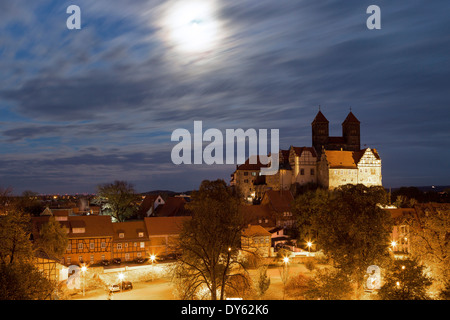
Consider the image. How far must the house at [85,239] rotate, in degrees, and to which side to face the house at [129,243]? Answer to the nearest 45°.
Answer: approximately 90° to its left

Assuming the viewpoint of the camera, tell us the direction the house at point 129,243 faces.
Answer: facing the viewer

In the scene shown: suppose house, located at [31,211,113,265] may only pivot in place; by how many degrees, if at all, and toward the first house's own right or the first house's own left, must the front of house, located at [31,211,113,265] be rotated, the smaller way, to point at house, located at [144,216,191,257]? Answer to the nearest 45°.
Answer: approximately 90° to the first house's own left

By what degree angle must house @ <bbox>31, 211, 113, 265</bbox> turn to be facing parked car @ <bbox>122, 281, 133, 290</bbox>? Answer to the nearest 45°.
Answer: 0° — it already faces it

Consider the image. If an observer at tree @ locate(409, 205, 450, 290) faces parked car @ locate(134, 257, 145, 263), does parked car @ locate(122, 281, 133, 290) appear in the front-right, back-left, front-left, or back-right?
front-left

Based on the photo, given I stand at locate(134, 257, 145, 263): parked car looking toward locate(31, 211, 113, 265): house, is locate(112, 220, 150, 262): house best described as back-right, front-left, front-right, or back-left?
front-right

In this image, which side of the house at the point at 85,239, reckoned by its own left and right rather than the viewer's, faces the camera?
front

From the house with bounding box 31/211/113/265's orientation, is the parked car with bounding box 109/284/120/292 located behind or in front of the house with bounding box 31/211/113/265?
in front

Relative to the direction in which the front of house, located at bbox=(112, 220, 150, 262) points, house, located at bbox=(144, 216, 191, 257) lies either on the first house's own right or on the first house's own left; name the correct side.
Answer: on the first house's own left

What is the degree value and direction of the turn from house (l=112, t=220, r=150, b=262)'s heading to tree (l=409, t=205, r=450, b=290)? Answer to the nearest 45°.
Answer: approximately 45° to its left

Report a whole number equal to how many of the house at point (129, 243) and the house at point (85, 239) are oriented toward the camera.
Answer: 2

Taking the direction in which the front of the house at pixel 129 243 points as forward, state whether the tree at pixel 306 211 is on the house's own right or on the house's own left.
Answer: on the house's own left

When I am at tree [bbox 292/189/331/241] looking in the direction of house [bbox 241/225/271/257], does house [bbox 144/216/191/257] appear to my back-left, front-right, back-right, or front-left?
front-right
